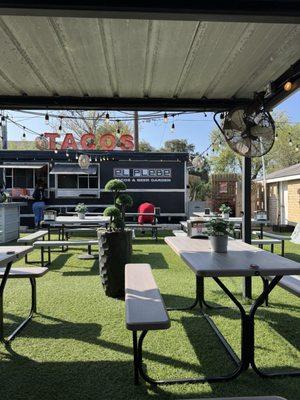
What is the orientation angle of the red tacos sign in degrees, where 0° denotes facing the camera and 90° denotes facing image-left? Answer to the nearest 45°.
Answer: approximately 0°

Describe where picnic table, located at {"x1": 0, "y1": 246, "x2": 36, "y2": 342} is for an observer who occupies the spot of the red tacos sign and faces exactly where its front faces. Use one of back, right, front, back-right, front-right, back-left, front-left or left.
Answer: front

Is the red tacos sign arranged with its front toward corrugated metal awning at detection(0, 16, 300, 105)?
yes

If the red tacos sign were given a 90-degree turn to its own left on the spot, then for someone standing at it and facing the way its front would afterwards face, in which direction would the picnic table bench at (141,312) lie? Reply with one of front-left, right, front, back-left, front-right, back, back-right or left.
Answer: right

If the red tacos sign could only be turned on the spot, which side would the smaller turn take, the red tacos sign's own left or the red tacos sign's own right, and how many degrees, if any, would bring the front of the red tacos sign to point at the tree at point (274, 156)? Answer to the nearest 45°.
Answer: approximately 135° to the red tacos sign's own left

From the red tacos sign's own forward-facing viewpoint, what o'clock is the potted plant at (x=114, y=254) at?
The potted plant is roughly at 12 o'clock from the red tacos sign.

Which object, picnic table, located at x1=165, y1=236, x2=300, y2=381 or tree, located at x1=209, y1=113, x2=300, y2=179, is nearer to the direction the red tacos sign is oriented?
the picnic table

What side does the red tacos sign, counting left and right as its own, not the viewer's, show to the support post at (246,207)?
front

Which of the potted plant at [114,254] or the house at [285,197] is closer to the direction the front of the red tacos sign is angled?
the potted plant

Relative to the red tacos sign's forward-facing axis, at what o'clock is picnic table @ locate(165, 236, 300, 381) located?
The picnic table is roughly at 12 o'clock from the red tacos sign.

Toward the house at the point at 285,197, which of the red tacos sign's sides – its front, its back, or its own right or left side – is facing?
left
